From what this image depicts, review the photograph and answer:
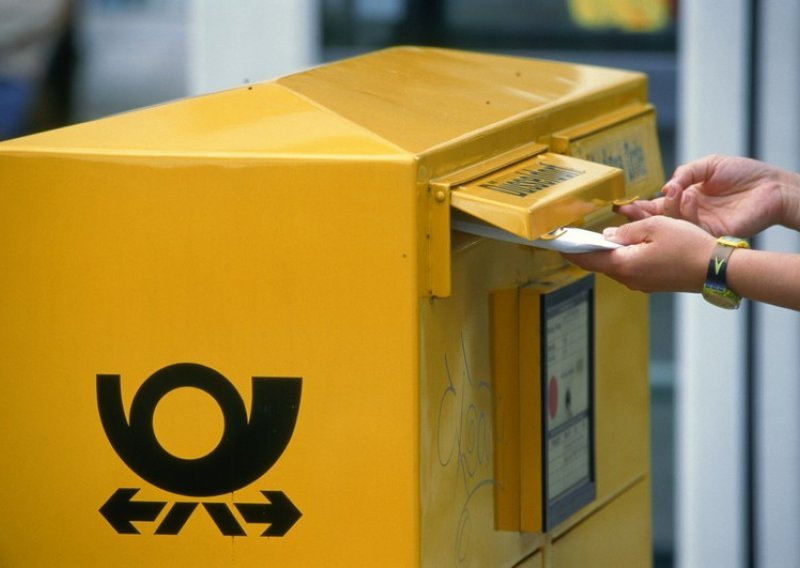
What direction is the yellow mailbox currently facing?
to the viewer's right
